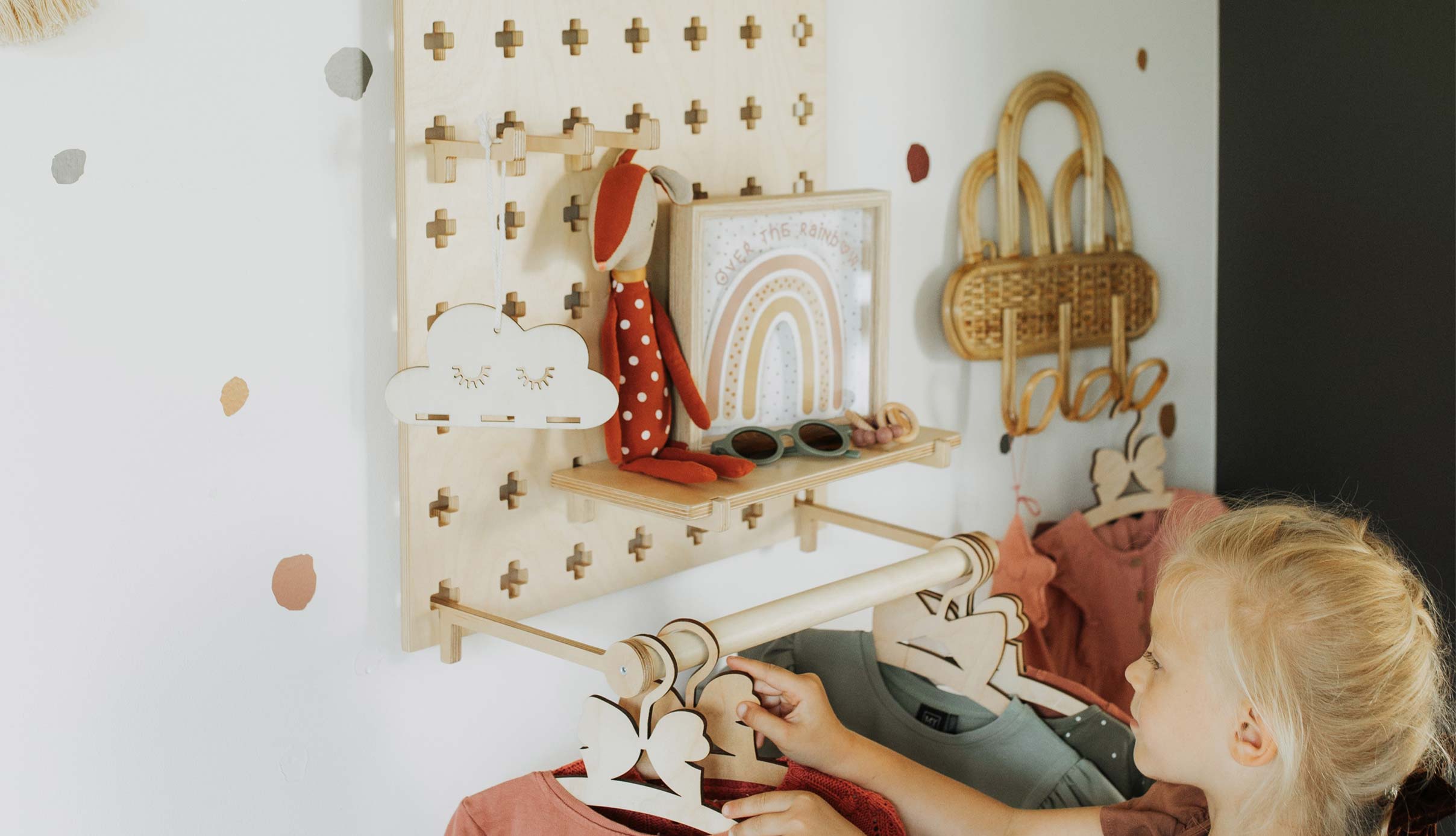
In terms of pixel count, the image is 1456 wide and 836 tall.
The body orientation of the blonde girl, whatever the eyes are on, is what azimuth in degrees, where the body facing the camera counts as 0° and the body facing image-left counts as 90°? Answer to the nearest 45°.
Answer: approximately 90°

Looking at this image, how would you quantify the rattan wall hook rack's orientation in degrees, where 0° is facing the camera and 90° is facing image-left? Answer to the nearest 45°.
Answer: approximately 315°

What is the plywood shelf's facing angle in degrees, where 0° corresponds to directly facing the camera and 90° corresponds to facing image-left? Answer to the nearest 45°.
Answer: approximately 315°
